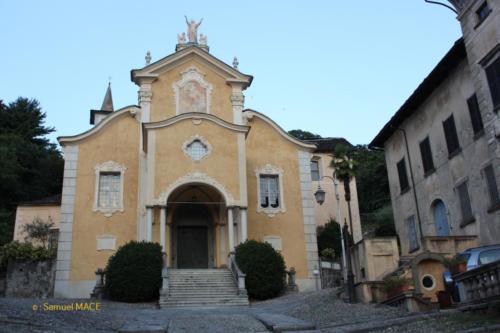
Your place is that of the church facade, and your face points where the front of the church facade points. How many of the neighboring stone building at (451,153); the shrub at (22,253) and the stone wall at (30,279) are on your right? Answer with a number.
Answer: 2

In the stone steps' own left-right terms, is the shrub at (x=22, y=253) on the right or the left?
on its right

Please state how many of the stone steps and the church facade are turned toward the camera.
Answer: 2

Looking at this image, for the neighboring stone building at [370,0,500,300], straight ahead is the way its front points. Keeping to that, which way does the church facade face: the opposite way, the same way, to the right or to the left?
to the left

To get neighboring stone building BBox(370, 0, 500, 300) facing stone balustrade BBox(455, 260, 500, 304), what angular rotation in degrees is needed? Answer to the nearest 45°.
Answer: approximately 45° to its left

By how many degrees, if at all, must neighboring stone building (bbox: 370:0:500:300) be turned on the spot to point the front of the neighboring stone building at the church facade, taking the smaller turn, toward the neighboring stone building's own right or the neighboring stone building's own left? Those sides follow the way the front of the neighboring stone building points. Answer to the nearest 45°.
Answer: approximately 45° to the neighboring stone building's own right

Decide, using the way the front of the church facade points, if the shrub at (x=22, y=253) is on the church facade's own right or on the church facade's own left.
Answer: on the church facade's own right

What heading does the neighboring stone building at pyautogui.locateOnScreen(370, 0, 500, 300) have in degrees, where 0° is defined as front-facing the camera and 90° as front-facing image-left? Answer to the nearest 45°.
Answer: approximately 45°

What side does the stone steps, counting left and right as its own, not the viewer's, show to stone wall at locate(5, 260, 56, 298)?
right

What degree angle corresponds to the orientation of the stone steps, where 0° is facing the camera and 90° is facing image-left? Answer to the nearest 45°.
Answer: approximately 0°

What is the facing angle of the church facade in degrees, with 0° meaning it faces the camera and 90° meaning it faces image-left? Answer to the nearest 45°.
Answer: approximately 0°

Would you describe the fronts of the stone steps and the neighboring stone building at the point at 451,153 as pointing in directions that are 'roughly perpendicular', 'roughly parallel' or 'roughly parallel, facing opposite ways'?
roughly perpendicular

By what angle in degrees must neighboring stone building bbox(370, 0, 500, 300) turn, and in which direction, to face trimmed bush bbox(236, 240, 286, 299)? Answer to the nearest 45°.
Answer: approximately 45° to its right
